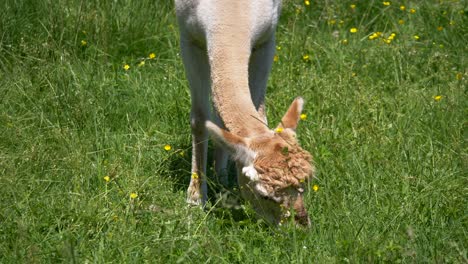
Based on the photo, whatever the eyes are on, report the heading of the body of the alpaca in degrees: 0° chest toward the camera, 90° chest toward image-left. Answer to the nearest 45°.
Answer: approximately 0°
